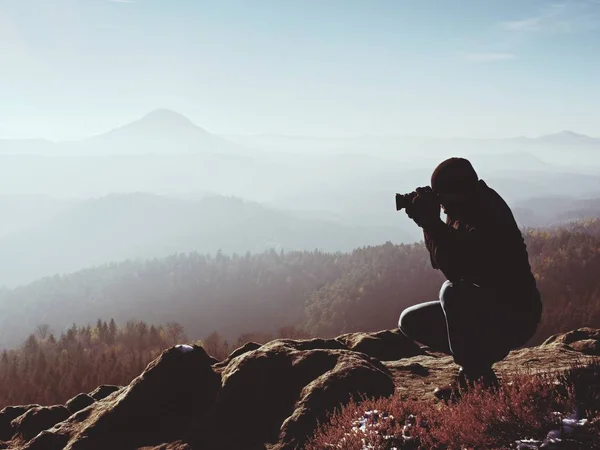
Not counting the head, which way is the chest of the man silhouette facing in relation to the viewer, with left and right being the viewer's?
facing to the left of the viewer

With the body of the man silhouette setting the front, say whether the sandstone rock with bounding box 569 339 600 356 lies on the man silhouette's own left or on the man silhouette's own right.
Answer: on the man silhouette's own right

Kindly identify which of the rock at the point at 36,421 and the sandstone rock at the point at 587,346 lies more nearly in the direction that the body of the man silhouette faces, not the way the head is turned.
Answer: the rock
